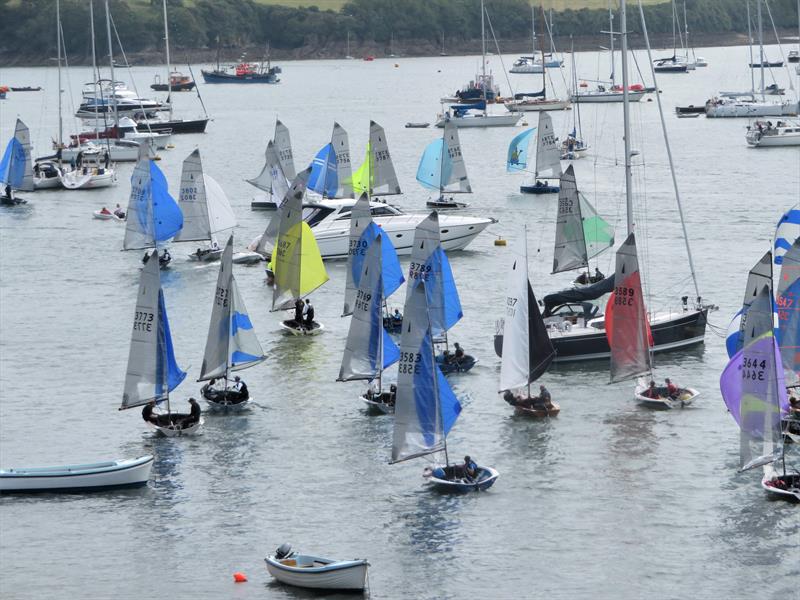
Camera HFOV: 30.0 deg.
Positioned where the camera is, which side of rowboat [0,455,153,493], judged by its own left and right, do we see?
right

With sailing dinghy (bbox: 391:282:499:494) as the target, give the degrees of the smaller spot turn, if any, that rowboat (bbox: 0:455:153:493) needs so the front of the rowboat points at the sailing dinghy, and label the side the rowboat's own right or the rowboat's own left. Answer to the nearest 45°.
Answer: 0° — it already faces it

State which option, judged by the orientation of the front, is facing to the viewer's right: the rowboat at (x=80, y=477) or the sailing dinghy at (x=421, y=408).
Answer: the rowboat

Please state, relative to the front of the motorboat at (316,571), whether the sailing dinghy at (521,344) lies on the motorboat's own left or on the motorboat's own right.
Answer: on the motorboat's own left

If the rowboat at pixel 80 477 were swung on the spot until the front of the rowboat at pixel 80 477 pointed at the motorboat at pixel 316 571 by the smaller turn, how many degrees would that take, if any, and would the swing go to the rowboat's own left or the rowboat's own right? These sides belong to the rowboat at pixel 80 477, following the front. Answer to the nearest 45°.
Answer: approximately 45° to the rowboat's own right

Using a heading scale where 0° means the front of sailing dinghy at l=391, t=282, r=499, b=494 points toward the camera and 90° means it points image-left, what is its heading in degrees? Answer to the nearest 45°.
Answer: approximately 135°

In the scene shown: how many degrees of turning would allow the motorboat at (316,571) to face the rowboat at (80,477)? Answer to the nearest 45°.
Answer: approximately 180°

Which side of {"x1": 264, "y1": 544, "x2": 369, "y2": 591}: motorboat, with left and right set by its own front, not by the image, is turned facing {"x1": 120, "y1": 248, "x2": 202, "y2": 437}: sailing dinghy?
back

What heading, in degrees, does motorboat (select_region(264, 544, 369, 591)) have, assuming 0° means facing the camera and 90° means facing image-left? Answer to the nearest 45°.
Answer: approximately 315°

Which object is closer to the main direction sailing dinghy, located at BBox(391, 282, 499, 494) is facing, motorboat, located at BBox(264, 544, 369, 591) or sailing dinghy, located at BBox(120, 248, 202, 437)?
the sailing dinghy

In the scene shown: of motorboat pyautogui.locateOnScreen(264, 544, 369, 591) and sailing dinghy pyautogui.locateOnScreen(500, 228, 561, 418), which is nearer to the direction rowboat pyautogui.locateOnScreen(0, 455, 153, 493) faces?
the sailing dinghy

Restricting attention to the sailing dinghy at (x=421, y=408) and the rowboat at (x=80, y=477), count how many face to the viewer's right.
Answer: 1

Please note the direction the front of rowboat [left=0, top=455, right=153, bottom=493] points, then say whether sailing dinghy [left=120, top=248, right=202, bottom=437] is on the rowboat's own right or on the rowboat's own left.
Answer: on the rowboat's own left

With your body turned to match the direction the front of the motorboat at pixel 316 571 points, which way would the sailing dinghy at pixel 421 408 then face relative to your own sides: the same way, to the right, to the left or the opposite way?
the opposite way
